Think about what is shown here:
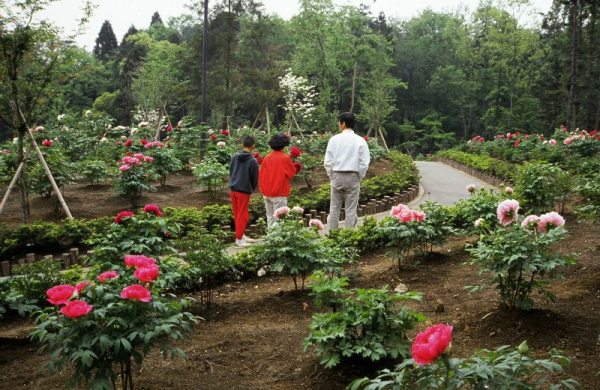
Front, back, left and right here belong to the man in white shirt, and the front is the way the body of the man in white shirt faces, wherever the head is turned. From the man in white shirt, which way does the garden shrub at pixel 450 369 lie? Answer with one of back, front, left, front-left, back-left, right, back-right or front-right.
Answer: back

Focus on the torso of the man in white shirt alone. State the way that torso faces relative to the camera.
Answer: away from the camera

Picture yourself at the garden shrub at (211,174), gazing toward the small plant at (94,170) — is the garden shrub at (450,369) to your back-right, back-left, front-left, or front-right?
back-left

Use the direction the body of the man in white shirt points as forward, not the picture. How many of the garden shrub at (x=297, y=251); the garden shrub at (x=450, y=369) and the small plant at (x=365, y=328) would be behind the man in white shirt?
3

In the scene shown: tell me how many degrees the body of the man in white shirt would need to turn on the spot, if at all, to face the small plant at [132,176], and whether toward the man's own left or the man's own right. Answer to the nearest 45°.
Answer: approximately 45° to the man's own left

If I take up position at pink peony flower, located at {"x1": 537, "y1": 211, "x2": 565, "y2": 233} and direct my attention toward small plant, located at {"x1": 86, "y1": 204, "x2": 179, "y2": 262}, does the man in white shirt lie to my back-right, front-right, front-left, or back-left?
front-right

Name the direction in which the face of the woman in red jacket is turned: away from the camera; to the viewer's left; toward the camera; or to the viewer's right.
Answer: away from the camera

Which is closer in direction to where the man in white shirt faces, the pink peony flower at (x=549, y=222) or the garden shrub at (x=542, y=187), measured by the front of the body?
the garden shrub

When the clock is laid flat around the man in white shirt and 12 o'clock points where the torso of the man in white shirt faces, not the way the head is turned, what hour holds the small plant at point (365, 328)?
The small plant is roughly at 6 o'clock from the man in white shirt.

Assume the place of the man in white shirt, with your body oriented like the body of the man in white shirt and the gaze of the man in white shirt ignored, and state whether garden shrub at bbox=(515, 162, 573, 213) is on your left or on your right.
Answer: on your right

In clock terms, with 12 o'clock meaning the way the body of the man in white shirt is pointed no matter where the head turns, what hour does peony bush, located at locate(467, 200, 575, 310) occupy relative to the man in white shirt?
The peony bush is roughly at 5 o'clock from the man in white shirt.

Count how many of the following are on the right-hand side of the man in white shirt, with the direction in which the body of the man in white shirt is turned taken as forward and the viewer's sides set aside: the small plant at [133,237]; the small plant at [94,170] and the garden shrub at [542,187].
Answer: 1

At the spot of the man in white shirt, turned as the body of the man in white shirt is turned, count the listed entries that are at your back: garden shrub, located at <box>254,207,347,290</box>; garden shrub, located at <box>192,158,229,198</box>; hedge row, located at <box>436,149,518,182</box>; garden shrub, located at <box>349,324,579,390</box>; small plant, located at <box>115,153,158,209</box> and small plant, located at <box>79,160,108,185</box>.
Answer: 2

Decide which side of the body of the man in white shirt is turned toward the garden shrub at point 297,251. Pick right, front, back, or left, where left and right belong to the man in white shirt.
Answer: back

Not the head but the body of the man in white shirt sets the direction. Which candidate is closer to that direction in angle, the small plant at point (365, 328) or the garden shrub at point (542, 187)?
the garden shrub

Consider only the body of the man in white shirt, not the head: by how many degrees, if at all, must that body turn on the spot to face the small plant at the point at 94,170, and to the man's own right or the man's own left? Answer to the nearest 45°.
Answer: approximately 45° to the man's own left
